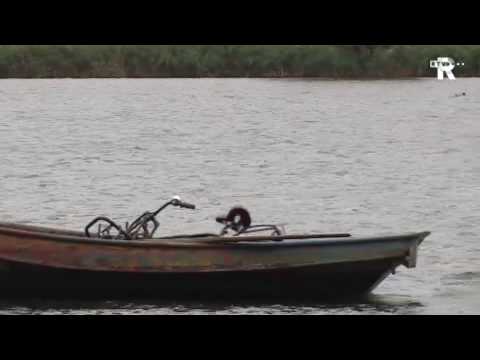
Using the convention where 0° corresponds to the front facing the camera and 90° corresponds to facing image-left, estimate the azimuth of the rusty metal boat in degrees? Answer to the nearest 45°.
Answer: approximately 270°
